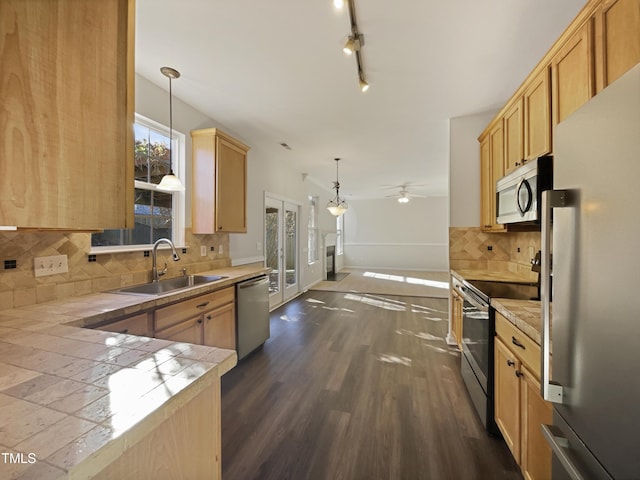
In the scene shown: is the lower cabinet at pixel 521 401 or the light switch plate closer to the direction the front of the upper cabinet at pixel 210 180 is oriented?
the lower cabinet

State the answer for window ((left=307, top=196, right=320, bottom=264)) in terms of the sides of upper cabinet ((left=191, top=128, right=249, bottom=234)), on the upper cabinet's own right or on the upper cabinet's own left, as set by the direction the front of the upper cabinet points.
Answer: on the upper cabinet's own left

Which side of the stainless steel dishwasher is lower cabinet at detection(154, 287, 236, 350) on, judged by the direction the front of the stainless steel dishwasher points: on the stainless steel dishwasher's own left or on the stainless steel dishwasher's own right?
on the stainless steel dishwasher's own right

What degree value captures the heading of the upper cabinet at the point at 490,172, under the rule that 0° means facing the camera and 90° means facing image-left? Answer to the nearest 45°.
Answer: approximately 90°

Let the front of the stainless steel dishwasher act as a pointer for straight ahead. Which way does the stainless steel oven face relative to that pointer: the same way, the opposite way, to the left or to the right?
the opposite way

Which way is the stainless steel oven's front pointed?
to the viewer's left

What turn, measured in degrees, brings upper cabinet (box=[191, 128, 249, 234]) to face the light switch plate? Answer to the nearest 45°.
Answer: approximately 90° to its right

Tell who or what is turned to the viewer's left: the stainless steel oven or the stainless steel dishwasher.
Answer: the stainless steel oven

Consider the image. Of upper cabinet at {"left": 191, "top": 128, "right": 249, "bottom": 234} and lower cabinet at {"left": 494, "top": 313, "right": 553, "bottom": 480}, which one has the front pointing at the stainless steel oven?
the upper cabinet

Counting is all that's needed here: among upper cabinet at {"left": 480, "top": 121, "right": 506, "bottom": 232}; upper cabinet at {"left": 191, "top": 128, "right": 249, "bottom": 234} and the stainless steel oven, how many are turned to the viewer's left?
2

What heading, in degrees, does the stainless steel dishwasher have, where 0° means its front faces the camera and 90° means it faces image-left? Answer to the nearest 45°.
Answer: approximately 315°

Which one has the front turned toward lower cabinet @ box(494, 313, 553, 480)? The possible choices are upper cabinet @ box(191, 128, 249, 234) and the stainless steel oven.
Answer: the upper cabinet
